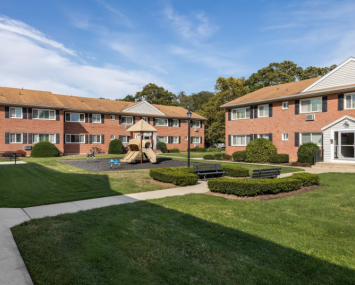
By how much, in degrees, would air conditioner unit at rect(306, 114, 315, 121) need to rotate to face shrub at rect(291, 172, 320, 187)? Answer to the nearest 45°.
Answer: approximately 45° to its left

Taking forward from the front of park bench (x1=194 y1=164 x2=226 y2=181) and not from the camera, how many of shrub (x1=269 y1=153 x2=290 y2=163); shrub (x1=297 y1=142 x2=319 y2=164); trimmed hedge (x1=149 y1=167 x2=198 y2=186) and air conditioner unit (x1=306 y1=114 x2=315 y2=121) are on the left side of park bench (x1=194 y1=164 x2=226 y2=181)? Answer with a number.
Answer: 3

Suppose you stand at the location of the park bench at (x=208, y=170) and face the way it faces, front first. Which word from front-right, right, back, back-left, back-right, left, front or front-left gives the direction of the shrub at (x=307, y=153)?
left

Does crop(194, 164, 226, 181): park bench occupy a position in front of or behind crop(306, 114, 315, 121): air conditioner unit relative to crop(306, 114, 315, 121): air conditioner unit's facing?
in front

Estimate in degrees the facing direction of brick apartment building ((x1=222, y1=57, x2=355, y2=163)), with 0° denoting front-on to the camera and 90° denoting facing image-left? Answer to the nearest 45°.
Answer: approximately 45°

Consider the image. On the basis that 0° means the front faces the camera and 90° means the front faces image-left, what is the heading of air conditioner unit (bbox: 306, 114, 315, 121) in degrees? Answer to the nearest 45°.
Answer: approximately 45°

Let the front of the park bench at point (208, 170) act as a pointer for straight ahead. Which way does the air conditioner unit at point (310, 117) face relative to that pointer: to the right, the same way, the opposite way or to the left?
to the right

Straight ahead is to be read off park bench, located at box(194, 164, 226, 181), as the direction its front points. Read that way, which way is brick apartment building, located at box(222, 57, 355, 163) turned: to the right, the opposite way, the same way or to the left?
to the right

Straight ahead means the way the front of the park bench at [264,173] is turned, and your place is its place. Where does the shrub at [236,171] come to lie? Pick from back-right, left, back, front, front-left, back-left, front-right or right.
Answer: right
